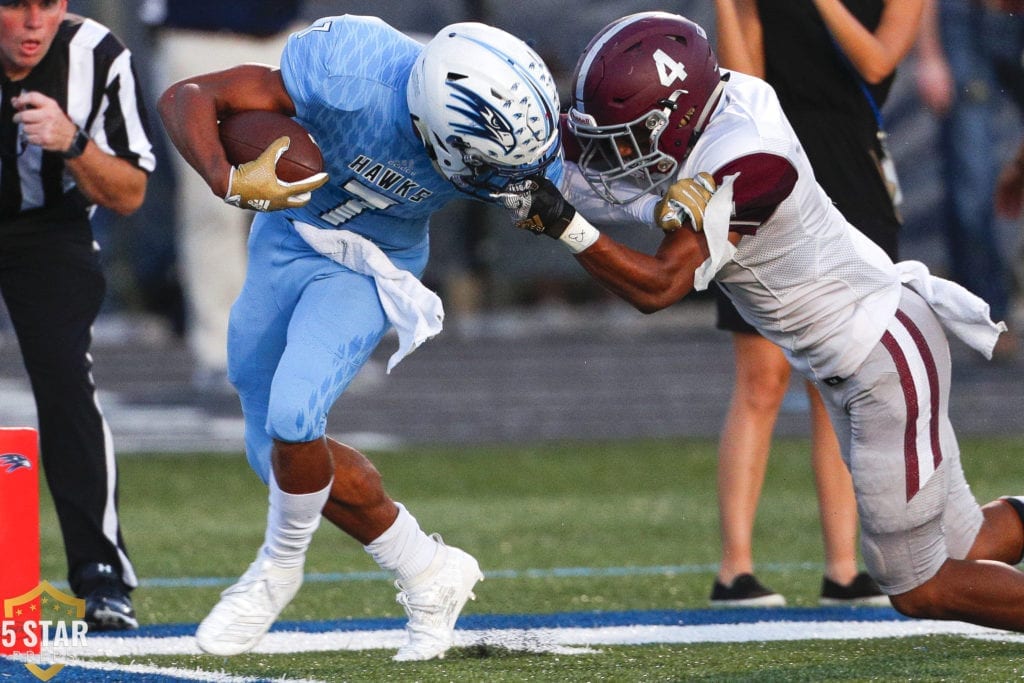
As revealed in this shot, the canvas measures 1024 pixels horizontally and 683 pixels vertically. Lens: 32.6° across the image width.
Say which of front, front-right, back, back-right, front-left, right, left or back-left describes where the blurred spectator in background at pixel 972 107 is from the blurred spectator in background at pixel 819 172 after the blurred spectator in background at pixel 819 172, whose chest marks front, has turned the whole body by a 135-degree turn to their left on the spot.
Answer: front

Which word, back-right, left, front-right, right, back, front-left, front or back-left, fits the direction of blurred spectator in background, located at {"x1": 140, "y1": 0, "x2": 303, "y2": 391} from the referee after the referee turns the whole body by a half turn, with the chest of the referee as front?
front

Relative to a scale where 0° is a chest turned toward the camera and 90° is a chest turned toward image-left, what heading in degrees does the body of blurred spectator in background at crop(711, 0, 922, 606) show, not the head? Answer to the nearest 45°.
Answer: approximately 315°

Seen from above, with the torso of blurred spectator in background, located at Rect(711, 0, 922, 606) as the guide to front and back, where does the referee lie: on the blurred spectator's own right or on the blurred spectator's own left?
on the blurred spectator's own right

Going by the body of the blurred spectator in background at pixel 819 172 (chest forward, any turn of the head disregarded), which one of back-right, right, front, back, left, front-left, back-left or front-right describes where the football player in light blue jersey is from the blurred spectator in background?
right
